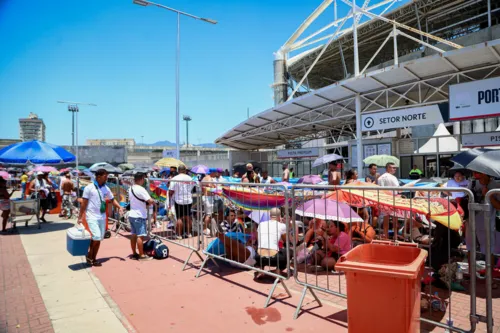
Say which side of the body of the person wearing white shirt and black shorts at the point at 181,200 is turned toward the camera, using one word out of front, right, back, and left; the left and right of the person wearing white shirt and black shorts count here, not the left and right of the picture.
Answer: back

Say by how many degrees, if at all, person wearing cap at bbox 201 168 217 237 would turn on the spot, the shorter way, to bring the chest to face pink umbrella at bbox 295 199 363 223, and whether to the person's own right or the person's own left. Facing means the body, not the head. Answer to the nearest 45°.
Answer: approximately 45° to the person's own right

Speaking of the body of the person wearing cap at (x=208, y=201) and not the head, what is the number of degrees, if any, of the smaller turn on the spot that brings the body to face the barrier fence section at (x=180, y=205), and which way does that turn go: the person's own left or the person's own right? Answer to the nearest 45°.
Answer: approximately 135° to the person's own left

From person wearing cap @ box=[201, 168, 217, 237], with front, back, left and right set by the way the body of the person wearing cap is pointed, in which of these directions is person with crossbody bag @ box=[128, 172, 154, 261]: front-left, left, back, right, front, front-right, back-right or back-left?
back

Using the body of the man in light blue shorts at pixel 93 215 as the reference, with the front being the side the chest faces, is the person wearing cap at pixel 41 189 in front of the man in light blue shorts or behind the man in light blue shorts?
behind

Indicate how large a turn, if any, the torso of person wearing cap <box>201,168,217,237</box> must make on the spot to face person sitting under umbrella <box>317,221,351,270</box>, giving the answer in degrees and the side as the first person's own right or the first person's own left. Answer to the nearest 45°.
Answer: approximately 45° to the first person's own right

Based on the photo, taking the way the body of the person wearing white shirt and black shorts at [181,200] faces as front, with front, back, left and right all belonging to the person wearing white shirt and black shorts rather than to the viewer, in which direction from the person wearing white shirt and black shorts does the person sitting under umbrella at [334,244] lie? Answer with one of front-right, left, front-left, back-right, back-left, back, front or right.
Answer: back-right

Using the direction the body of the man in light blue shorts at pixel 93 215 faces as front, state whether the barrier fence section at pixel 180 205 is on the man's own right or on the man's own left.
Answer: on the man's own left
